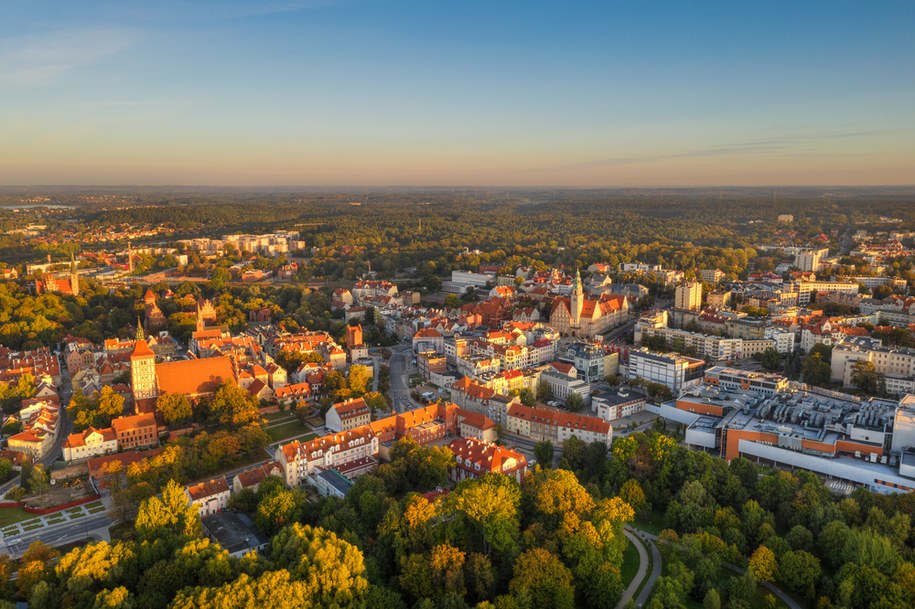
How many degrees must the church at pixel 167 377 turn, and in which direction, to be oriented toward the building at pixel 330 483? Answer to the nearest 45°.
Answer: approximately 135° to its left

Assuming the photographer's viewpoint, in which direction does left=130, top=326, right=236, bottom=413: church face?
facing to the left of the viewer

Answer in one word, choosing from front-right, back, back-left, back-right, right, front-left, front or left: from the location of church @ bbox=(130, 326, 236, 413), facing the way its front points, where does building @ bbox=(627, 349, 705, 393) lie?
back

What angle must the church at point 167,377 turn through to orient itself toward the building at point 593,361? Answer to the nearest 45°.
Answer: approximately 180°

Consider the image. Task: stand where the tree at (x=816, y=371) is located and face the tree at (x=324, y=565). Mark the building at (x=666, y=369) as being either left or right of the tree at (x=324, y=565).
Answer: right

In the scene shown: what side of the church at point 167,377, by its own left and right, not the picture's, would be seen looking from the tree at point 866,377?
back

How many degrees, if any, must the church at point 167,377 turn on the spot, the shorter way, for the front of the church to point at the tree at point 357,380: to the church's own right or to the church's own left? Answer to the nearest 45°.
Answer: approximately 180°

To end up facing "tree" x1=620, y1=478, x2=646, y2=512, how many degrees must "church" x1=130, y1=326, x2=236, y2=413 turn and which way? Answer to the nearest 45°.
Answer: approximately 135° to its left

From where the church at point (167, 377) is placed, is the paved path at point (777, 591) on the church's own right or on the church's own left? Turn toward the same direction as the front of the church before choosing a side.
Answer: on the church's own left

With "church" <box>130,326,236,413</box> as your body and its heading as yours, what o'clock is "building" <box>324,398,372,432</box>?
The building is roughly at 7 o'clock from the church.

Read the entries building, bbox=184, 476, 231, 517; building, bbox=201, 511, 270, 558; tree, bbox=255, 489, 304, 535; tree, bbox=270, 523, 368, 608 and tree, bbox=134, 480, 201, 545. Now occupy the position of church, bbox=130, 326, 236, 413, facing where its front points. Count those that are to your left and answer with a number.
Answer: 5

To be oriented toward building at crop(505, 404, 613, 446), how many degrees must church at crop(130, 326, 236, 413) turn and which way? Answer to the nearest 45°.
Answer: approximately 135° to its left

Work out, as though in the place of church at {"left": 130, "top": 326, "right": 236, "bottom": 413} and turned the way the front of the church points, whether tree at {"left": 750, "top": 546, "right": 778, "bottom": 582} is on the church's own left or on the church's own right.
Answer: on the church's own left

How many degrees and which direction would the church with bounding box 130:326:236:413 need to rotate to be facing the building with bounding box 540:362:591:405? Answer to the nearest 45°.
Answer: approximately 180°

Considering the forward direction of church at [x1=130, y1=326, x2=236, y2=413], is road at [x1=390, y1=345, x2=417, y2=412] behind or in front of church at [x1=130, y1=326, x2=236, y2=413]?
behind

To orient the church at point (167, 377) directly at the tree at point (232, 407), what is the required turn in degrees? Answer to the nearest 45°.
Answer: approximately 135° to its left
